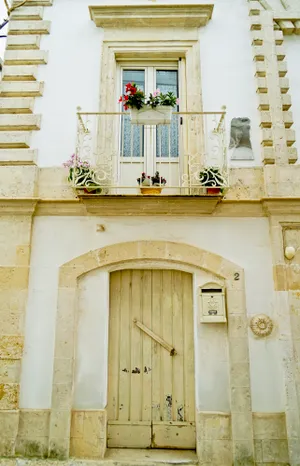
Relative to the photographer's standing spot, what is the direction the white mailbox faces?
facing the viewer

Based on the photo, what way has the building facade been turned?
toward the camera

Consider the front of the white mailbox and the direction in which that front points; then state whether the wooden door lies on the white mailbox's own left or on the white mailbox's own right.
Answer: on the white mailbox's own right
